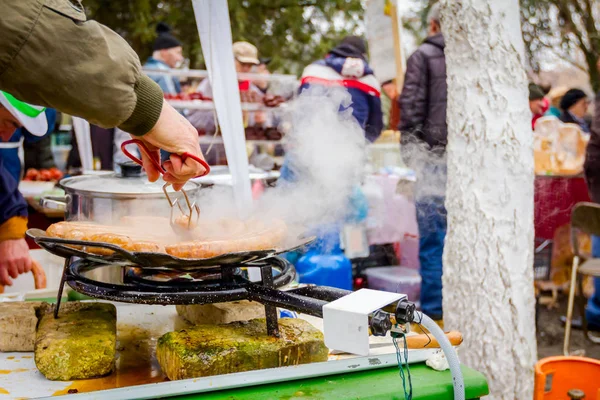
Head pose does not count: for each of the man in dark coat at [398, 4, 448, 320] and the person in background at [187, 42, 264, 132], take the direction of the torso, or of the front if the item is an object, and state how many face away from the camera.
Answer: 1

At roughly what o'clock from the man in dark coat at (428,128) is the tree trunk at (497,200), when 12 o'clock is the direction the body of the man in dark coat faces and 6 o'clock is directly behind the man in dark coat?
The tree trunk is roughly at 6 o'clock from the man in dark coat.

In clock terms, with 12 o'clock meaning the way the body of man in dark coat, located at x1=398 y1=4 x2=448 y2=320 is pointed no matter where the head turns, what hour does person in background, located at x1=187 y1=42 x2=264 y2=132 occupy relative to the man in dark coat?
The person in background is roughly at 10 o'clock from the man in dark coat.

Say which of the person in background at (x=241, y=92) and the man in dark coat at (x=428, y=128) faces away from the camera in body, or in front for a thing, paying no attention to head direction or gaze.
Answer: the man in dark coat

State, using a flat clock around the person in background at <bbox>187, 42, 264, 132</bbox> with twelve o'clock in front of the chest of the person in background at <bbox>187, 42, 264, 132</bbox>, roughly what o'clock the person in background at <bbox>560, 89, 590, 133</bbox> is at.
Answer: the person in background at <bbox>560, 89, 590, 133</bbox> is roughly at 10 o'clock from the person in background at <bbox>187, 42, 264, 132</bbox>.

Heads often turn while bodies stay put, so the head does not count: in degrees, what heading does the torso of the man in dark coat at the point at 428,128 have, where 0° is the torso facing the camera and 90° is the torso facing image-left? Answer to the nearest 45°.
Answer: approximately 180°

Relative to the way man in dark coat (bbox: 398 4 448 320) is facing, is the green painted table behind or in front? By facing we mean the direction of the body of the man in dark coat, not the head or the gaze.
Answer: behind

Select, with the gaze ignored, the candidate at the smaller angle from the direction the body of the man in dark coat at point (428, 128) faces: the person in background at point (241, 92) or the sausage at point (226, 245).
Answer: the person in background

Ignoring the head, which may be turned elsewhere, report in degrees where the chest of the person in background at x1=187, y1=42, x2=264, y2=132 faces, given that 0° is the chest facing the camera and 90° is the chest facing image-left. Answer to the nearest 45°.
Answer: approximately 315°
